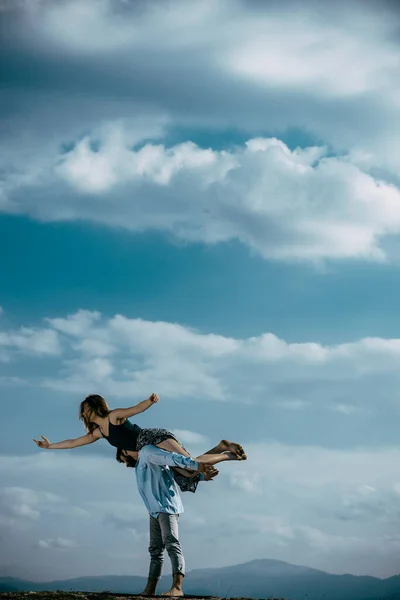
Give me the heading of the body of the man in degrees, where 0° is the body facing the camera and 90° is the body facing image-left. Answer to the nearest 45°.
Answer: approximately 90°
